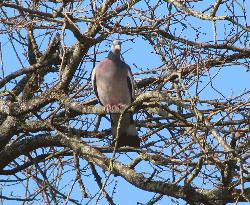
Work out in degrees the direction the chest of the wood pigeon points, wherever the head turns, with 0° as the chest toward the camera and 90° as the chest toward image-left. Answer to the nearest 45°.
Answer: approximately 0°
